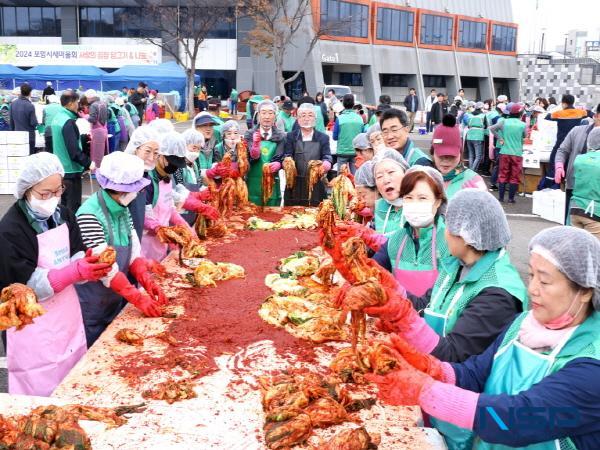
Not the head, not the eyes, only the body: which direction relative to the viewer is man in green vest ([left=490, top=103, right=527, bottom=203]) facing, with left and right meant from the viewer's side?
facing away from the viewer

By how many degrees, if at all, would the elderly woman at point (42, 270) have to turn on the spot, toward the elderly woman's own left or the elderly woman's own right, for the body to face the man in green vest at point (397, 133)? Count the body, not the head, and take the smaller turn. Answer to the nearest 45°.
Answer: approximately 90° to the elderly woman's own left

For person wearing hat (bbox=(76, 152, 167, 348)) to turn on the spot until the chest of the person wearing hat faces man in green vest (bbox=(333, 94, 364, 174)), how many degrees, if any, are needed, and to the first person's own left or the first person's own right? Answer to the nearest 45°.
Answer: approximately 90° to the first person's own left

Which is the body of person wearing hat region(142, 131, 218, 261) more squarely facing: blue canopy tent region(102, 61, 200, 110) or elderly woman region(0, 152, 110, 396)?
the elderly woman

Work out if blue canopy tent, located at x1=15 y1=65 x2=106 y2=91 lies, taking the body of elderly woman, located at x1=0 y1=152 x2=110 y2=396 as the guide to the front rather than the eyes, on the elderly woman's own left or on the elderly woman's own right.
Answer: on the elderly woman's own left

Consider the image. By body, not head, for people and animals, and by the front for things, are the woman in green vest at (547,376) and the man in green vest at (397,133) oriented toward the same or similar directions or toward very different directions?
same or similar directions

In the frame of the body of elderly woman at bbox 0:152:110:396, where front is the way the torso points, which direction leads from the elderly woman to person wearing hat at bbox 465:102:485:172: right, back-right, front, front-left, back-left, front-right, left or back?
left

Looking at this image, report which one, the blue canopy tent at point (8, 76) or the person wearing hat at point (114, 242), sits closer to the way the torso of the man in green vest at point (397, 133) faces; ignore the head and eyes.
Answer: the person wearing hat

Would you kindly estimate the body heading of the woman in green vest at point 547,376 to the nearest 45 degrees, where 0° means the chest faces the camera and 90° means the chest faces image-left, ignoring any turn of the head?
approximately 45°

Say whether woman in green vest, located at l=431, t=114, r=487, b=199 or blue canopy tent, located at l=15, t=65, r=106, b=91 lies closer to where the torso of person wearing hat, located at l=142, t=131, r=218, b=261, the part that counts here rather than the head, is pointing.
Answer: the woman in green vest

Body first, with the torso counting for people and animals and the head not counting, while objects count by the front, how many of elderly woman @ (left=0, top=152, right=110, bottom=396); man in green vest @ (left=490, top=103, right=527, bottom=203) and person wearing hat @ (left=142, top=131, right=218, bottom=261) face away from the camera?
1

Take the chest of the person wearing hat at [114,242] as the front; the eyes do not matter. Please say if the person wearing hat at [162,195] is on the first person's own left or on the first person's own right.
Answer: on the first person's own left

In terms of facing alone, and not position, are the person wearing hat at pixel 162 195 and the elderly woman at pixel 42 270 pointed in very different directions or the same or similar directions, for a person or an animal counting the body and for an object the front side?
same or similar directions
